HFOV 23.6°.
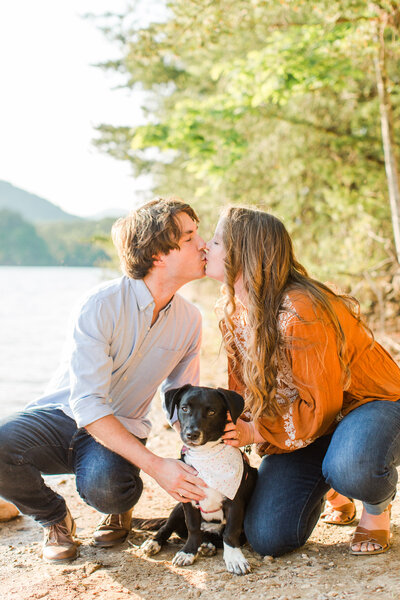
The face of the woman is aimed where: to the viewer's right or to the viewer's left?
to the viewer's left

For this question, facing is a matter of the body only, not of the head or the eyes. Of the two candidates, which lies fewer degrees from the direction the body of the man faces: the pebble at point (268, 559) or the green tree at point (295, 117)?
the pebble

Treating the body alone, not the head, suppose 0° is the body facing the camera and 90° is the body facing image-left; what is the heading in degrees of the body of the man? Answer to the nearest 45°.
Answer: approximately 315°

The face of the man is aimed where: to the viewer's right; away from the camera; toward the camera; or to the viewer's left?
to the viewer's right

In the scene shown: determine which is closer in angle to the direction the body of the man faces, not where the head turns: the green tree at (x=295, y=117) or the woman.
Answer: the woman

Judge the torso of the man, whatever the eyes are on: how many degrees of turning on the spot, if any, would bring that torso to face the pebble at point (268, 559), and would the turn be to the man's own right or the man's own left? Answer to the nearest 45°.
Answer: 0° — they already face it

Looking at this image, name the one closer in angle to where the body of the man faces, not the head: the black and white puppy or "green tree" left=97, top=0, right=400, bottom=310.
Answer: the black and white puppy
